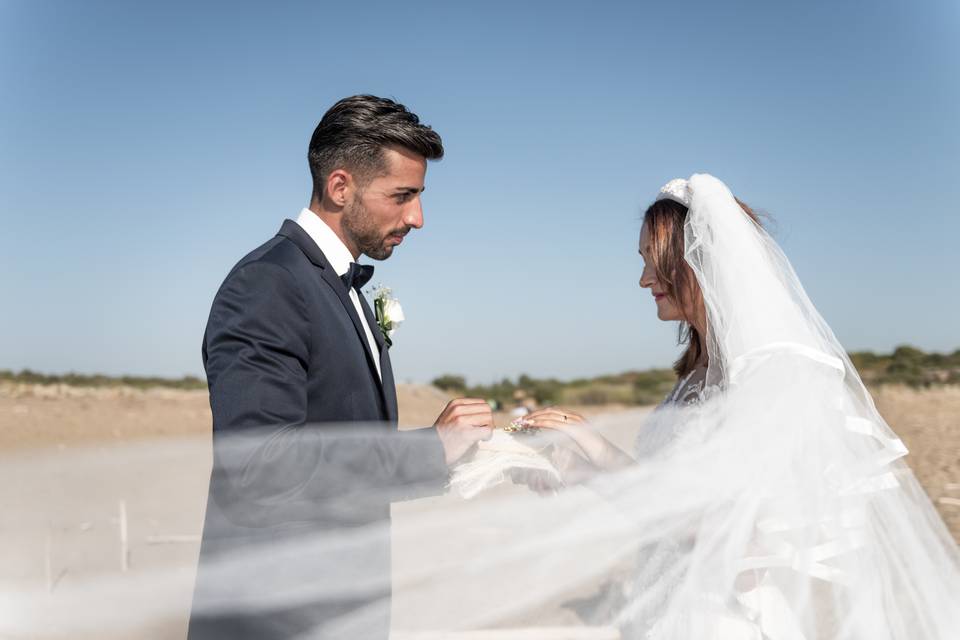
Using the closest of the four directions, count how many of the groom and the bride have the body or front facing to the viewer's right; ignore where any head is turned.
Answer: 1

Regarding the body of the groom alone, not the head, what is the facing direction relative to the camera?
to the viewer's right

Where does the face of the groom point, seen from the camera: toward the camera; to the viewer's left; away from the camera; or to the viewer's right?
to the viewer's right

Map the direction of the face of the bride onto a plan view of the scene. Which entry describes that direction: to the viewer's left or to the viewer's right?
to the viewer's left

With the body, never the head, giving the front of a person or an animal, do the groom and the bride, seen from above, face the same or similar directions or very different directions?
very different directions

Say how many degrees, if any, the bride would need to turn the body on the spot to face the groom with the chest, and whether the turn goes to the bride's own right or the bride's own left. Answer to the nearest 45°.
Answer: approximately 45° to the bride's own left

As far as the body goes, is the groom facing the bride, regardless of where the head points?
yes

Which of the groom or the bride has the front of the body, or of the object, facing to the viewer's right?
the groom

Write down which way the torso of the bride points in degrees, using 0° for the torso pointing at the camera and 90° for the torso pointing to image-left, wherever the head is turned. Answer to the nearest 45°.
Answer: approximately 90°
